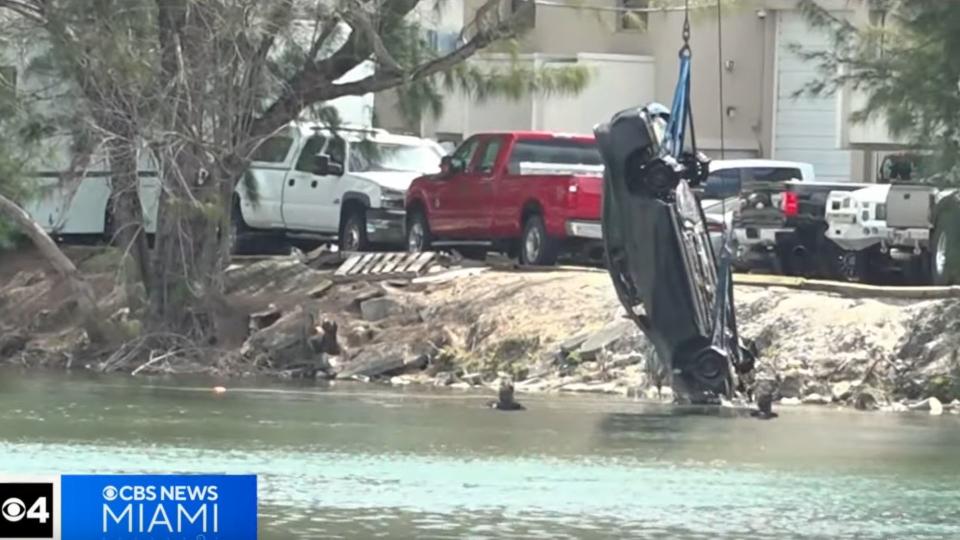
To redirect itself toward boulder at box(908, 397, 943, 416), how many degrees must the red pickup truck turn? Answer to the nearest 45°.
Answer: approximately 180°

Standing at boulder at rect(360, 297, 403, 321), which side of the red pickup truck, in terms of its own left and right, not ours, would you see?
left

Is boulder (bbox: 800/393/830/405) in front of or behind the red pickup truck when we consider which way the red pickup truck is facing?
behind

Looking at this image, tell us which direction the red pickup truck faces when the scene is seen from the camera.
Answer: facing away from the viewer and to the left of the viewer

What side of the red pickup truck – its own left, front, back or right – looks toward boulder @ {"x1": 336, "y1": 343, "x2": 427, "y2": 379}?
left

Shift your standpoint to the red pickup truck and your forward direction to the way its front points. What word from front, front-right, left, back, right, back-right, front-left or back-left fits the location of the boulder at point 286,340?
left

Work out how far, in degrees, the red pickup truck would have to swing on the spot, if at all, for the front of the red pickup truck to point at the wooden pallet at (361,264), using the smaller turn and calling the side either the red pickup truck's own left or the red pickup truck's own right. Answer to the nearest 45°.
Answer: approximately 45° to the red pickup truck's own left

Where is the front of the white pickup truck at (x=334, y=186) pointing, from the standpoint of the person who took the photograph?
facing the viewer and to the right of the viewer

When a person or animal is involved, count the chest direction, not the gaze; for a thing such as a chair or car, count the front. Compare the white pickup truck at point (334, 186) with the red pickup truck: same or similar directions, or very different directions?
very different directions
